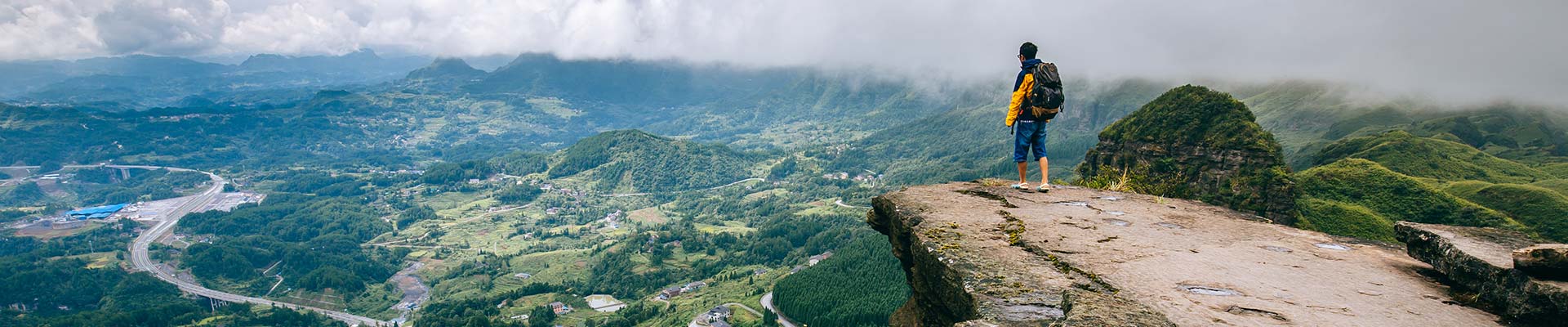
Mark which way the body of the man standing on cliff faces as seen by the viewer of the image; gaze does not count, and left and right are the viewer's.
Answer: facing away from the viewer and to the left of the viewer

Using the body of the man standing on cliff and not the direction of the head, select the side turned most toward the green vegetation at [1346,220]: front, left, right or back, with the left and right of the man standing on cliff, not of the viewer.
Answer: right

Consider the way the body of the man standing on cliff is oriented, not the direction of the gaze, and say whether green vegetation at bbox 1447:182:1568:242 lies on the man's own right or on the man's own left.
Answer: on the man's own right

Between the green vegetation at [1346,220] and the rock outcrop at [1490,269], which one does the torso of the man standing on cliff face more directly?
the green vegetation

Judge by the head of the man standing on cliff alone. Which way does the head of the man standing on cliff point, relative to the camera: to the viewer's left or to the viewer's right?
to the viewer's left

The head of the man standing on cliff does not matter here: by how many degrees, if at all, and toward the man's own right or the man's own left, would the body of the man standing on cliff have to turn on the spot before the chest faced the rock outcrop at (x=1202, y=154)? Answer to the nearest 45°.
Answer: approximately 45° to the man's own right

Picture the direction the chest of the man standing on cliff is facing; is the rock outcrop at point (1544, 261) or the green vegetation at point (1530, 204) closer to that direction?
the green vegetation

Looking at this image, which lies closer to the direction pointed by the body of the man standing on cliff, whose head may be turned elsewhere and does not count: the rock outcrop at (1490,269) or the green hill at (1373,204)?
the green hill
